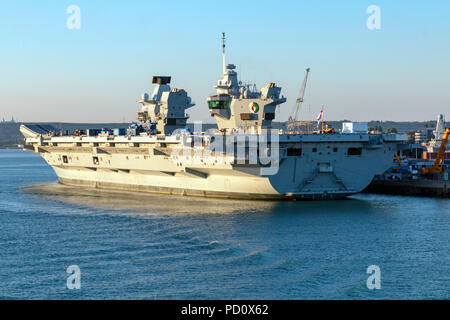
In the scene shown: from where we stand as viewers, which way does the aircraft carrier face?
facing away from the viewer and to the left of the viewer
